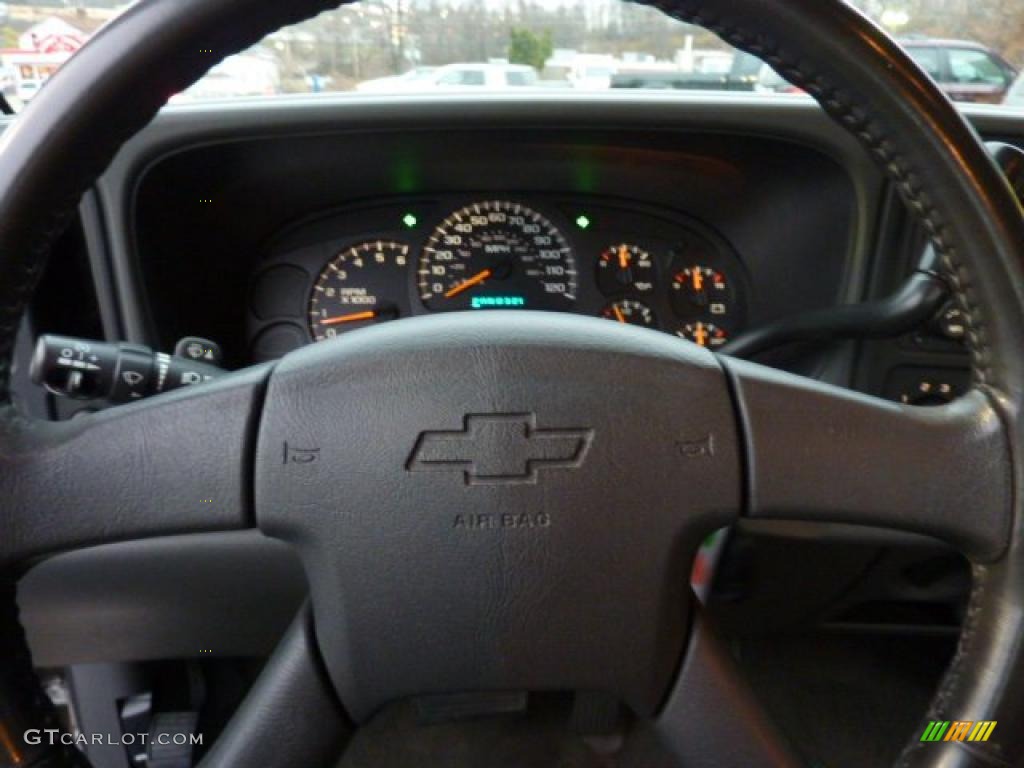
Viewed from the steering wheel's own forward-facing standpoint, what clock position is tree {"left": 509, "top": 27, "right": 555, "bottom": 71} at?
The tree is roughly at 6 o'clock from the steering wheel.

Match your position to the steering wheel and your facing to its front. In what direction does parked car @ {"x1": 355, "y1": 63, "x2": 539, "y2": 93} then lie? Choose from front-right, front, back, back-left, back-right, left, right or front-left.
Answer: back

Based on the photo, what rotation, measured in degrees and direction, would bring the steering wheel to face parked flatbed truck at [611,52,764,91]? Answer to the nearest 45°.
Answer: approximately 180°

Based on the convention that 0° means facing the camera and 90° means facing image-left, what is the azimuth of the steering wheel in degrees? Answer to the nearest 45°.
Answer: approximately 0°

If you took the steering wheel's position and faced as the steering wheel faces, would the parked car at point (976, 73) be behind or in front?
behind

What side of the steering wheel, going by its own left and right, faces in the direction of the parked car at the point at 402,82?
back
